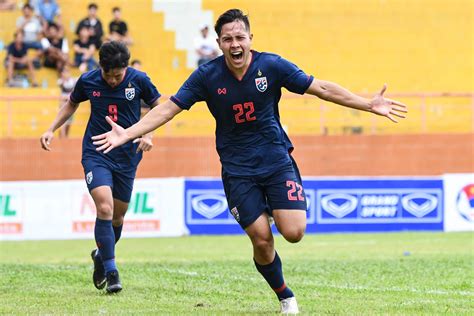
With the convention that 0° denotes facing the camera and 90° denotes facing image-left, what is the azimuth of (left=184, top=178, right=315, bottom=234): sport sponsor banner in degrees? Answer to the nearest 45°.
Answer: approximately 0°

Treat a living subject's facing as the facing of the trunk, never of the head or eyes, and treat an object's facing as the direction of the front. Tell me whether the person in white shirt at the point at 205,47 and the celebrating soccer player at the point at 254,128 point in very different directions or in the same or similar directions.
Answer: same or similar directions

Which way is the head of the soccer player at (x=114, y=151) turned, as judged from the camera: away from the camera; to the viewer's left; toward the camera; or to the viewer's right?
toward the camera

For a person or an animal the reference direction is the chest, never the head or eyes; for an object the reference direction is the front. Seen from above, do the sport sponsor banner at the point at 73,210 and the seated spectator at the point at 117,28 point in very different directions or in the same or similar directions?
same or similar directions

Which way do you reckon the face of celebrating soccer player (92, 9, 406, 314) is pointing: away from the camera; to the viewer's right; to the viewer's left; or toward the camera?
toward the camera

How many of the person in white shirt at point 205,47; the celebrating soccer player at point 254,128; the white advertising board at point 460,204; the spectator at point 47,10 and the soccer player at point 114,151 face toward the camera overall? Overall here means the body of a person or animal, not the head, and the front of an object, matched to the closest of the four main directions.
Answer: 5

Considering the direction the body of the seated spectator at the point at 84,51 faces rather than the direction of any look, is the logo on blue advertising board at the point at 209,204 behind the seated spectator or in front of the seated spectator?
in front

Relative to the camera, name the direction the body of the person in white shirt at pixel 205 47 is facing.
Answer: toward the camera

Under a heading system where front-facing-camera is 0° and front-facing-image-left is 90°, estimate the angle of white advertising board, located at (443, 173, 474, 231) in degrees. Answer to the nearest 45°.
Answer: approximately 0°

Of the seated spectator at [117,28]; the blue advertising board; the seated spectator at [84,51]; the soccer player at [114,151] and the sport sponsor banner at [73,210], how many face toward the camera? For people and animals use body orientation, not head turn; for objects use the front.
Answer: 5

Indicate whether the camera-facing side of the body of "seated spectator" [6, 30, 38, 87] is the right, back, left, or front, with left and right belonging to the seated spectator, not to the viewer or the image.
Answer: front

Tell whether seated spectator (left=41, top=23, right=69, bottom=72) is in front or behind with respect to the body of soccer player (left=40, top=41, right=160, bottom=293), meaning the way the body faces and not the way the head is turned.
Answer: behind

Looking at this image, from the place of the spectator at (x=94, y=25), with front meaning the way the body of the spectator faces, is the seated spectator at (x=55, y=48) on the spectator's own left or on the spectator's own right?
on the spectator's own right

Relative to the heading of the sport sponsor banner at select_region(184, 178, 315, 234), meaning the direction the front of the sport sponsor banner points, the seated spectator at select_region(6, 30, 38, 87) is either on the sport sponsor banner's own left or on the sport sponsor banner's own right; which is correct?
on the sport sponsor banner's own right
